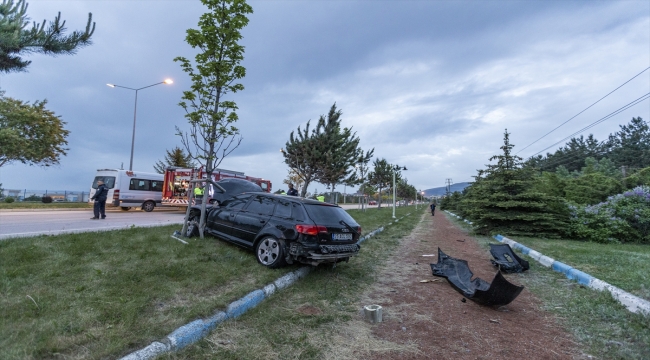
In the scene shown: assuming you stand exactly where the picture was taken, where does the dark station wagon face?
facing away from the viewer and to the left of the viewer

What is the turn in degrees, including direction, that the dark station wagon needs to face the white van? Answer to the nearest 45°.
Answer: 0° — it already faces it
